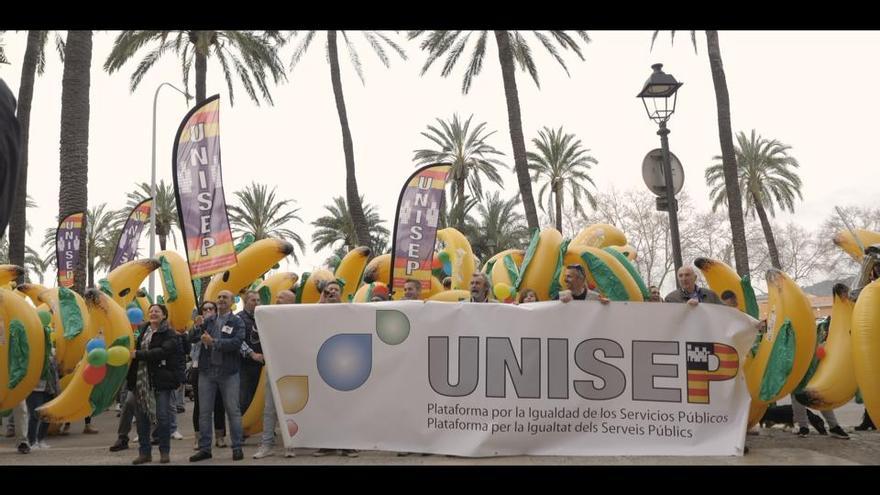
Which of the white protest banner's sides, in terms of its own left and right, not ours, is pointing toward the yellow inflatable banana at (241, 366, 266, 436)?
right

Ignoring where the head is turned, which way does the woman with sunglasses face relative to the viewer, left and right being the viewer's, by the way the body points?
facing the viewer

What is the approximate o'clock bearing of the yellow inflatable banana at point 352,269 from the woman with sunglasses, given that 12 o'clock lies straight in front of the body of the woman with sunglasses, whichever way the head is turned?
The yellow inflatable banana is roughly at 7 o'clock from the woman with sunglasses.

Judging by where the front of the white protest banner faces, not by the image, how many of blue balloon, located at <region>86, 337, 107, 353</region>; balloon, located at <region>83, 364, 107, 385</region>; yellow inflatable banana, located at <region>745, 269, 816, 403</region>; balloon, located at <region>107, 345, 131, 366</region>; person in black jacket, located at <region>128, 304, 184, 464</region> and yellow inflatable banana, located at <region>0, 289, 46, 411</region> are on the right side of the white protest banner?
5

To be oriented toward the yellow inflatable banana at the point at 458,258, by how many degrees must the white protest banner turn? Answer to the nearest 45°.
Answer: approximately 180°

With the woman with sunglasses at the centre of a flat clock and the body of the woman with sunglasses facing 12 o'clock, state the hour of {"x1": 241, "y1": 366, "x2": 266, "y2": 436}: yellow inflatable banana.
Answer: The yellow inflatable banana is roughly at 8 o'clock from the woman with sunglasses.

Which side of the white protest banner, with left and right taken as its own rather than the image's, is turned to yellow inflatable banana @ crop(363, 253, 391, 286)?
back

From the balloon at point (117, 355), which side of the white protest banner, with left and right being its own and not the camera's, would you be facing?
right

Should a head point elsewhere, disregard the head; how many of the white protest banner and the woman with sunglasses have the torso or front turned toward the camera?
2

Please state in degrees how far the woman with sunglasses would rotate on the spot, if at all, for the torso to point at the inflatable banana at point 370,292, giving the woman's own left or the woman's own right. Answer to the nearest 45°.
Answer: approximately 135° to the woman's own left

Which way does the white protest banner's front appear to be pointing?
toward the camera

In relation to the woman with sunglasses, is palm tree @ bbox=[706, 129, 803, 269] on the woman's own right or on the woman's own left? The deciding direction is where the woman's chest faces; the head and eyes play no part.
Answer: on the woman's own left

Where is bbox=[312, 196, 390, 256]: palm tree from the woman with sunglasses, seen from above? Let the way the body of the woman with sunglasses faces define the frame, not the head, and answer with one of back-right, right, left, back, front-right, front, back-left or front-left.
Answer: back

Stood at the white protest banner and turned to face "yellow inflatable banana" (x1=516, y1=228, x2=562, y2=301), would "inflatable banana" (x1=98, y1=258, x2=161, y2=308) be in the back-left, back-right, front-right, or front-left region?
front-left
